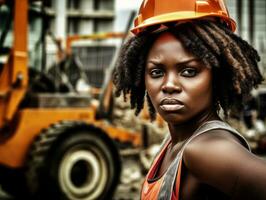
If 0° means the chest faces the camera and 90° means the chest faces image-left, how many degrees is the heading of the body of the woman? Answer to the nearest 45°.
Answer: approximately 45°

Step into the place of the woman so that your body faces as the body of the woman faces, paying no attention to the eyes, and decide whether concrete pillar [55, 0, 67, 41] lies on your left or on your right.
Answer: on your right

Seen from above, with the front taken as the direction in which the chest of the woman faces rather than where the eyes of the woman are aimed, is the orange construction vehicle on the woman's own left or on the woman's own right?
on the woman's own right
